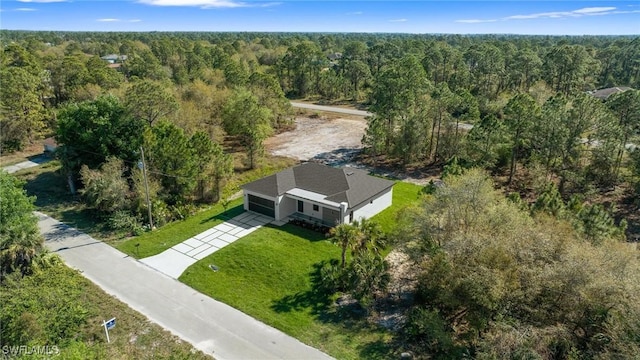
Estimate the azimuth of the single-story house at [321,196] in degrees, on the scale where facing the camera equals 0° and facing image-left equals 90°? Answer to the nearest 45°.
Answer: approximately 45°

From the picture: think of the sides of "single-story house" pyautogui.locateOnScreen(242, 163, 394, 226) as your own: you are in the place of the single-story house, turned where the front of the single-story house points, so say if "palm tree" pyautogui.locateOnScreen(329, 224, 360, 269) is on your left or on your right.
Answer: on your left
